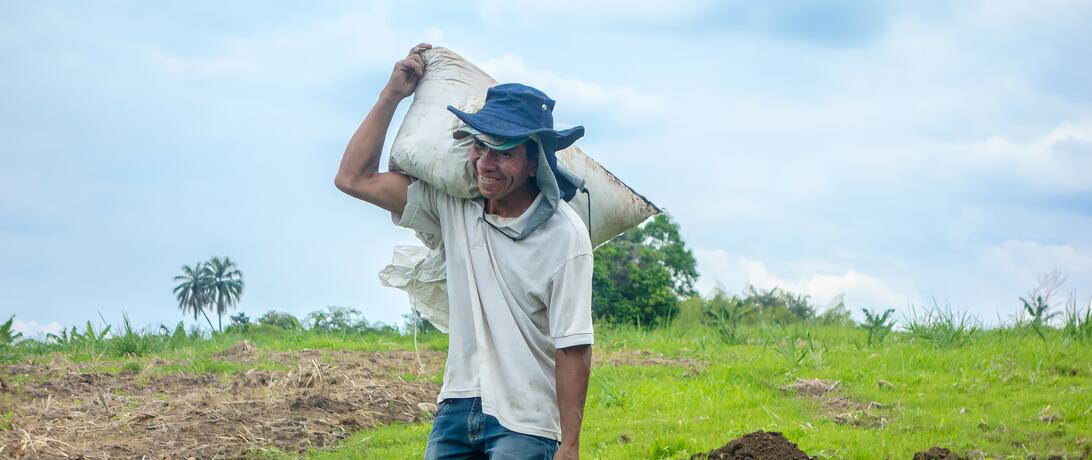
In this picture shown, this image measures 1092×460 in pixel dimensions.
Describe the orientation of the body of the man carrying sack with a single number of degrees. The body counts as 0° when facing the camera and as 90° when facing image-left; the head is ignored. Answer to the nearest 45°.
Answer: approximately 45°

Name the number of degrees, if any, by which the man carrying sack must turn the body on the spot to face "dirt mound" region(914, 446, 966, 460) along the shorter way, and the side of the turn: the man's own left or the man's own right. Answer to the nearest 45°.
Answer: approximately 180°

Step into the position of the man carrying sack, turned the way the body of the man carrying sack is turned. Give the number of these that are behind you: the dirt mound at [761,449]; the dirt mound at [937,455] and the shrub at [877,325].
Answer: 3

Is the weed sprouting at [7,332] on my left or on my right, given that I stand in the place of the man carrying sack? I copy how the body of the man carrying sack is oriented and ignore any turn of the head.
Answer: on my right

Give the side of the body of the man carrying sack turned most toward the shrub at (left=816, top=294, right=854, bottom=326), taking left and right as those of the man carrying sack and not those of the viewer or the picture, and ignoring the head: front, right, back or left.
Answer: back

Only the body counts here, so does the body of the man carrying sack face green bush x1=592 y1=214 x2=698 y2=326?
no

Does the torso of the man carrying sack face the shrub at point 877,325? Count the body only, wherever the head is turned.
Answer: no

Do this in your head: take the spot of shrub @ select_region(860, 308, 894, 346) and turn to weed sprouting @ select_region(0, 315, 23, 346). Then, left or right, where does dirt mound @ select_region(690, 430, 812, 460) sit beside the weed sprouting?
left

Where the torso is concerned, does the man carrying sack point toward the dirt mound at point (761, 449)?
no

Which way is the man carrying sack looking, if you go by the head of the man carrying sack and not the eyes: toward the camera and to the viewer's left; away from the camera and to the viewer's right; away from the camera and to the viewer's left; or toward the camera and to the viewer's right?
toward the camera and to the viewer's left
